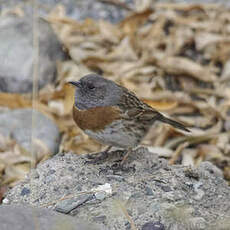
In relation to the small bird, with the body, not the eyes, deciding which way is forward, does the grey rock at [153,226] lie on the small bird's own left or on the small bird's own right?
on the small bird's own left

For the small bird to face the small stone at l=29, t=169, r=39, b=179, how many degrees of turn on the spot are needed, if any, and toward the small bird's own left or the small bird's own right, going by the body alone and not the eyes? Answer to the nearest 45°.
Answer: approximately 45° to the small bird's own left

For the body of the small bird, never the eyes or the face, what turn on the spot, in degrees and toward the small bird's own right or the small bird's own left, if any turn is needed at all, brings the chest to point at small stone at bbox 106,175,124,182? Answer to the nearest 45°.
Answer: approximately 90° to the small bird's own left

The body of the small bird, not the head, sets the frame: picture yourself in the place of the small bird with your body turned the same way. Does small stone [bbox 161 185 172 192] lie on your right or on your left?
on your left

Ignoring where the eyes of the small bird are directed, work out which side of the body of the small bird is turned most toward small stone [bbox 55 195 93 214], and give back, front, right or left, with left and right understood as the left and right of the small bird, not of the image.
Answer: left

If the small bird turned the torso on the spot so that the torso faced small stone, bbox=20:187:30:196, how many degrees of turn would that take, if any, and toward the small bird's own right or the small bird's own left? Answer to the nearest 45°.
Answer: approximately 45° to the small bird's own left

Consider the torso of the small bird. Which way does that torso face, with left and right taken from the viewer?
facing to the left of the viewer

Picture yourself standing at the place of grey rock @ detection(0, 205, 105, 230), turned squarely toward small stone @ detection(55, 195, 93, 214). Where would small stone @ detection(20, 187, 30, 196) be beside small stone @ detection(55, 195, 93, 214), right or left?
left

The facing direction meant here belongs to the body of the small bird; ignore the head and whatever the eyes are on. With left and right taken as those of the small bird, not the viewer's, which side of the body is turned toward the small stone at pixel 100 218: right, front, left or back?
left
